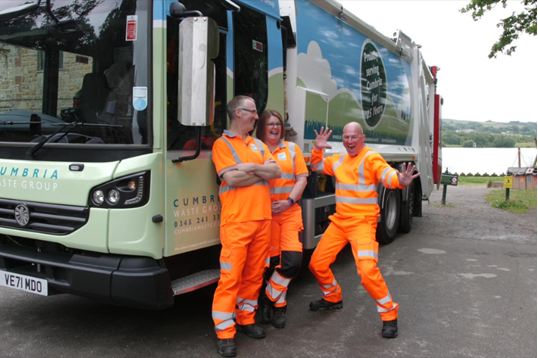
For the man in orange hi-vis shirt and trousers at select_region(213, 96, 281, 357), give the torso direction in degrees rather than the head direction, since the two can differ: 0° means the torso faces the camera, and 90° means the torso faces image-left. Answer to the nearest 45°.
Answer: approximately 315°

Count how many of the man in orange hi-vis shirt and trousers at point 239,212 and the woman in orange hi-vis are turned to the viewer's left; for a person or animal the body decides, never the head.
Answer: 0

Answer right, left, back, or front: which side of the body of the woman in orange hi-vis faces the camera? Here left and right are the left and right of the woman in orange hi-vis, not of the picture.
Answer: front

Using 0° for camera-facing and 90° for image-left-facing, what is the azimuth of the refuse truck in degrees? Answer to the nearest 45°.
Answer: approximately 45°

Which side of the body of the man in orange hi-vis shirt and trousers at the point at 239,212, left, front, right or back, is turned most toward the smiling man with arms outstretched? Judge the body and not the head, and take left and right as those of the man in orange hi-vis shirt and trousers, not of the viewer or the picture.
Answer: left

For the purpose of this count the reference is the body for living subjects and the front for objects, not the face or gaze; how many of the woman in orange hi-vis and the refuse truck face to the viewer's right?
0

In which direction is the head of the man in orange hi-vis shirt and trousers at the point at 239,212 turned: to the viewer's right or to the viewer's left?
to the viewer's right
